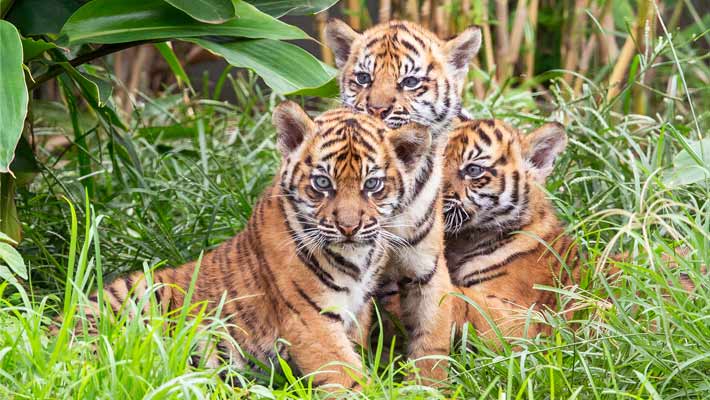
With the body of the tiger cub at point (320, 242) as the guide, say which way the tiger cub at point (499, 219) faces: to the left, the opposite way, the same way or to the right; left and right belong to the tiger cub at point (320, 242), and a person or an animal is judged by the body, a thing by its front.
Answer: to the right

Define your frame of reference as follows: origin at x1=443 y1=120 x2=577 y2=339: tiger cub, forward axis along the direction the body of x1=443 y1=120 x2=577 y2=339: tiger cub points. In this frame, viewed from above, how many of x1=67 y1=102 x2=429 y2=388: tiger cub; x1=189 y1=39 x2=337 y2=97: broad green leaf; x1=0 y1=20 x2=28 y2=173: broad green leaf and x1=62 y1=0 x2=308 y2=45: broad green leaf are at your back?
0

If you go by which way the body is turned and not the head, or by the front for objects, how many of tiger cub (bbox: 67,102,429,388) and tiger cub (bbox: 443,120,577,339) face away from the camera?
0

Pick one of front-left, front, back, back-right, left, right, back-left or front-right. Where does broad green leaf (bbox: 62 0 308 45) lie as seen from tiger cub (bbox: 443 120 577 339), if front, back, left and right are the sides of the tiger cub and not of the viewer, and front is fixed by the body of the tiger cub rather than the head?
front-right

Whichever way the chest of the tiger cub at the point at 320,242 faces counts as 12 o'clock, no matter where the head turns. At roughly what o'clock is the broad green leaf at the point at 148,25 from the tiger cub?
The broad green leaf is roughly at 6 o'clock from the tiger cub.

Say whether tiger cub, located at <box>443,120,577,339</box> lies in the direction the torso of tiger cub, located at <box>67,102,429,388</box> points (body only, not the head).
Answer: no

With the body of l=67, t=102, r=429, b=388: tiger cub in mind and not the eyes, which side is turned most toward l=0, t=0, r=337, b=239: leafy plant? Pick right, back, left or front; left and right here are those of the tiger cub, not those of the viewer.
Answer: back

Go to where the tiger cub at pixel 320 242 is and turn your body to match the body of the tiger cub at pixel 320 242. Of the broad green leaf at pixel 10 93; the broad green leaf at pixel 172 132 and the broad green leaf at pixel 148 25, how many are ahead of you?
0

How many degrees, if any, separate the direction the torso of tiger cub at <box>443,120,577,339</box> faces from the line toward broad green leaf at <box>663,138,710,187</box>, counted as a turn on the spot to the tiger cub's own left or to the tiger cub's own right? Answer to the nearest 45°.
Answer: approximately 135° to the tiger cub's own left

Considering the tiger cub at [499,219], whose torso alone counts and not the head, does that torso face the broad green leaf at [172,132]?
no

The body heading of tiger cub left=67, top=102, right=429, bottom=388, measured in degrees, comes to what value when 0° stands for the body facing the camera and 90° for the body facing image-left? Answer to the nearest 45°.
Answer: approximately 315°

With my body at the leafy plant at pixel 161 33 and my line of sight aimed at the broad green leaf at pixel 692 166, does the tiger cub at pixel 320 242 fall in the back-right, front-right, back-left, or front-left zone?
front-right

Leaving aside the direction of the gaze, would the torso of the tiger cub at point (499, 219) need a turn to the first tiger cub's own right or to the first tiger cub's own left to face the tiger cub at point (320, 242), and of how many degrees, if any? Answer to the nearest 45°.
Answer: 0° — it already faces it

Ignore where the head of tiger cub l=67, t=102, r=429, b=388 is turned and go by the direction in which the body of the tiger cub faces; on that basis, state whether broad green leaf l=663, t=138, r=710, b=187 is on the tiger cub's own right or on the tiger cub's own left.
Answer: on the tiger cub's own left
